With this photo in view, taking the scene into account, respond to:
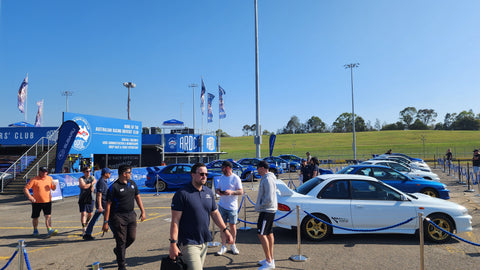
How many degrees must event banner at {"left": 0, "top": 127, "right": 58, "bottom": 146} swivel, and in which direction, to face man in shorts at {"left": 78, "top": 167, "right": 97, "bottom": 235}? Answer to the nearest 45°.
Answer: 0° — it already faces them

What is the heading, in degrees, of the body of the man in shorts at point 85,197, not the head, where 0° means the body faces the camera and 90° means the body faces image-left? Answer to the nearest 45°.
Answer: approximately 315°

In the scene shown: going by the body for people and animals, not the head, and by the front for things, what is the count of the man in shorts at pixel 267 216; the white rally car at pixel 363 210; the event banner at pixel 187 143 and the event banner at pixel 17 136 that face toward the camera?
2

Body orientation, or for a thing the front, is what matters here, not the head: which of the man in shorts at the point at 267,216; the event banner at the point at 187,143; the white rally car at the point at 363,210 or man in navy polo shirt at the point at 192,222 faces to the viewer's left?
the man in shorts

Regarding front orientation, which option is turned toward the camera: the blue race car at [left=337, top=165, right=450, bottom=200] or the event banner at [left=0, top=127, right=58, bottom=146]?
the event banner

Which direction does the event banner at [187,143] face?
toward the camera

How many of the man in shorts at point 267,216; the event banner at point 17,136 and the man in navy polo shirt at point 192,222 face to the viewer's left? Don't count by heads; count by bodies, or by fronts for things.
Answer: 1

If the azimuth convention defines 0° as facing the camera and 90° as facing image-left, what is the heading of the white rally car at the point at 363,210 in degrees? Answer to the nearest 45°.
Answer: approximately 270°

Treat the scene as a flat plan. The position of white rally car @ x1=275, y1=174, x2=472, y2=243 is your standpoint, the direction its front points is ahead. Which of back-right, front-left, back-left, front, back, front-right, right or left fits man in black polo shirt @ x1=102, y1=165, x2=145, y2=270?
back-right

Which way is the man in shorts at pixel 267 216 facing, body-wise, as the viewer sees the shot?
to the viewer's left

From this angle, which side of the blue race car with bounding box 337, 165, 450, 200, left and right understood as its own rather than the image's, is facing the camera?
right

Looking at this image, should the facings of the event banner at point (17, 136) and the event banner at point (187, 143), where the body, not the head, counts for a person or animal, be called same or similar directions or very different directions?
same or similar directions

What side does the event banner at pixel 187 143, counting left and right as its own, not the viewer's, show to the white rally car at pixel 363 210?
front

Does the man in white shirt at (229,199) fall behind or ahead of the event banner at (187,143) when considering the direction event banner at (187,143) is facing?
ahead
